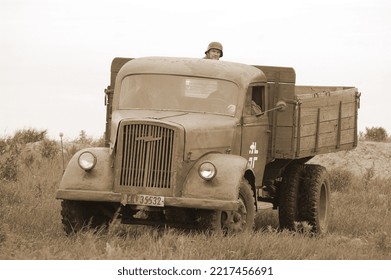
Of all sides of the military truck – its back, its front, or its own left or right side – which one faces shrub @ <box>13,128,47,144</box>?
right

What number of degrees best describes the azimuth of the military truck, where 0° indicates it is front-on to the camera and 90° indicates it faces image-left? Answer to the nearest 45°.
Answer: approximately 45°

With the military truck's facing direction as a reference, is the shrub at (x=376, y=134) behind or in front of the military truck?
behind

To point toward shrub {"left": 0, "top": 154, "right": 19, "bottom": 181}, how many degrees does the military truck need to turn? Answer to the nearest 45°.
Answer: approximately 90° to its right

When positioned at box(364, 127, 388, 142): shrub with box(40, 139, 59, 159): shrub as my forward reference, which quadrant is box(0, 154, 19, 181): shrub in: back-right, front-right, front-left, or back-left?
front-left

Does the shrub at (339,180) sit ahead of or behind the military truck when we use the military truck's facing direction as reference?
behind

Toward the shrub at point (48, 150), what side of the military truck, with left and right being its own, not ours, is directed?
right
